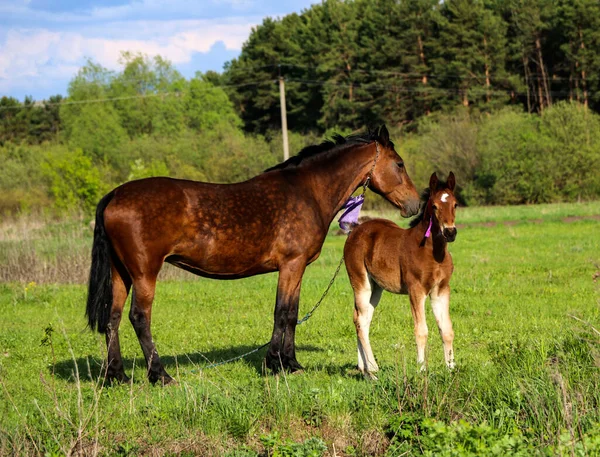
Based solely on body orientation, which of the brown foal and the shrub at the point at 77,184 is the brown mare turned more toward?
the brown foal

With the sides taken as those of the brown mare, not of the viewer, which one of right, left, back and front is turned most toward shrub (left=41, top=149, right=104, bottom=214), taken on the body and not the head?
left

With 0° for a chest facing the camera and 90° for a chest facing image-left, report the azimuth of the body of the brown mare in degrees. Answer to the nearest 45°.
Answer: approximately 270°

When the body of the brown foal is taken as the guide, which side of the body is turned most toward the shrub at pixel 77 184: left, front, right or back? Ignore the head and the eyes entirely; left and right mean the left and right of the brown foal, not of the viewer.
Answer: back

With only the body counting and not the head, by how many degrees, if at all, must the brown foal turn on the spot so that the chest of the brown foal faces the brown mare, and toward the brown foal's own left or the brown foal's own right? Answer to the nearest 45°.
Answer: approximately 135° to the brown foal's own right
